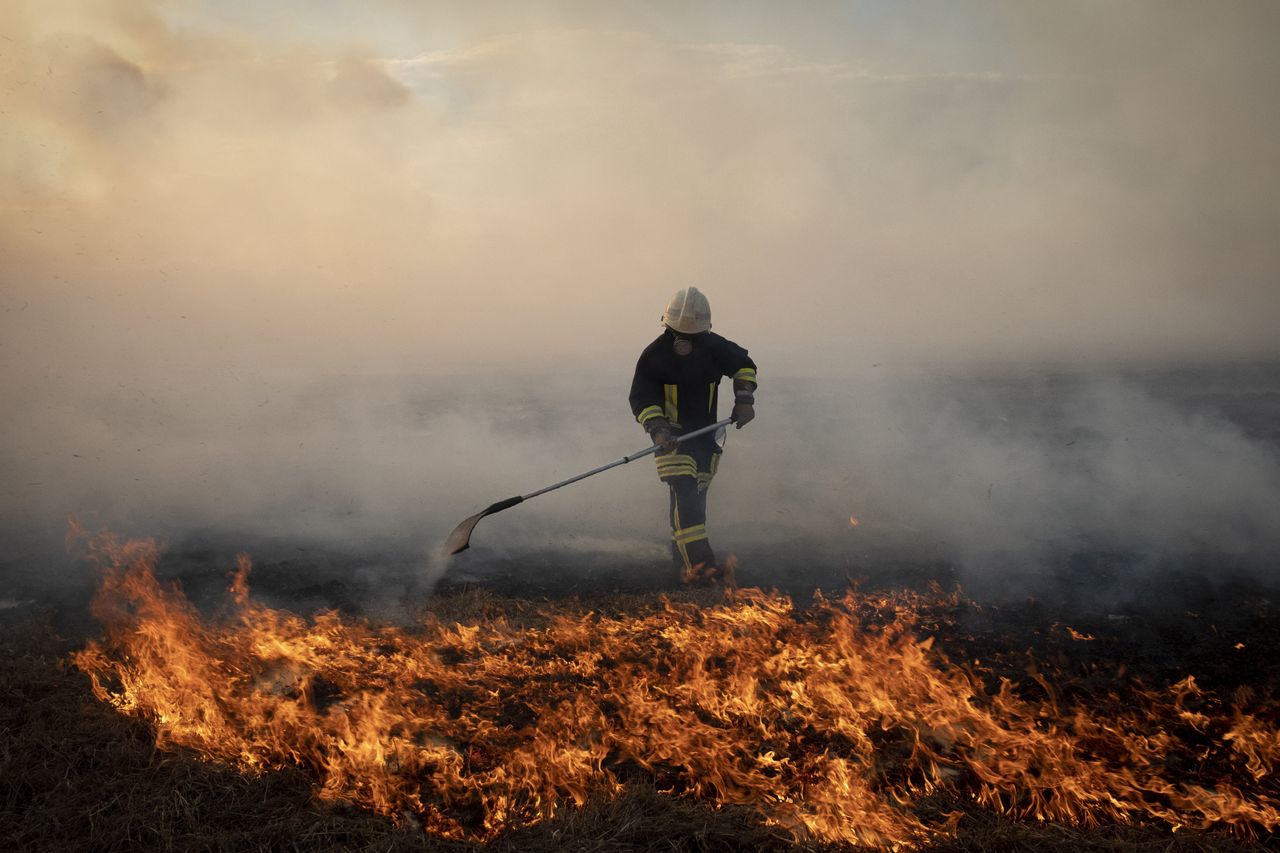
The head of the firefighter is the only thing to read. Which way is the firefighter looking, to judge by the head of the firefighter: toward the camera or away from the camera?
toward the camera

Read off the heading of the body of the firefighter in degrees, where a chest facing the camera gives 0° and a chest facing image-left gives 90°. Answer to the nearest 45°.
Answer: approximately 0°
